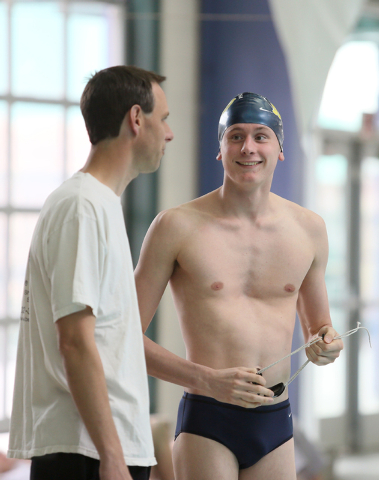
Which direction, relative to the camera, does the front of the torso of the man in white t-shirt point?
to the viewer's right

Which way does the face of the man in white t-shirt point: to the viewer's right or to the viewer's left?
to the viewer's right
